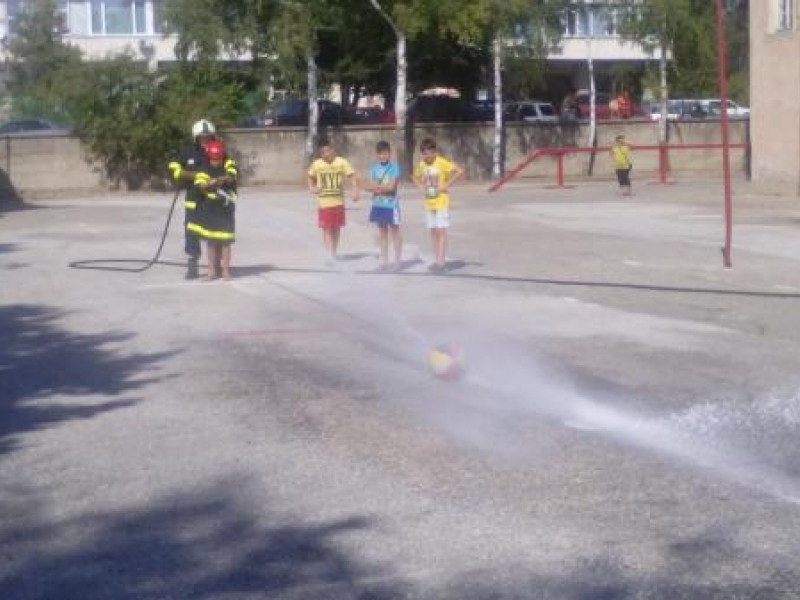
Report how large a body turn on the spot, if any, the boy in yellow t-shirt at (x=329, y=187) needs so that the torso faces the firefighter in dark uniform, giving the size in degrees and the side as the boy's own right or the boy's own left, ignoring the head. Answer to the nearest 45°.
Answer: approximately 45° to the boy's own right

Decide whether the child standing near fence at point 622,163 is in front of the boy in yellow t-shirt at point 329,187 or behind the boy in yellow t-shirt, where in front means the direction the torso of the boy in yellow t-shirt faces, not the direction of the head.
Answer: behind

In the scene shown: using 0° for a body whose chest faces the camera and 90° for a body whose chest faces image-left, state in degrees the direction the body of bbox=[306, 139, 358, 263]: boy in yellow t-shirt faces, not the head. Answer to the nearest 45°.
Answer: approximately 0°

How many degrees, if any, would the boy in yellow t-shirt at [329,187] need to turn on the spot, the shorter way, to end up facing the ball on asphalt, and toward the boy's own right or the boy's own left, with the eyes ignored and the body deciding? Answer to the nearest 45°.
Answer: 0° — they already face it

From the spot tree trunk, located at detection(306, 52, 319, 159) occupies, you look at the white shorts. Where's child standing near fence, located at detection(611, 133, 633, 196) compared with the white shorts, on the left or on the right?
left

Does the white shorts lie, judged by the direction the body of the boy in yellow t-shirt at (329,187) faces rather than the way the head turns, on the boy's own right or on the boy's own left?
on the boy's own left

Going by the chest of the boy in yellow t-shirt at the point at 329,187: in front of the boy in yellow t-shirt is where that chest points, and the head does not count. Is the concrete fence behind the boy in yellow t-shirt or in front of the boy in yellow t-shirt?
behind

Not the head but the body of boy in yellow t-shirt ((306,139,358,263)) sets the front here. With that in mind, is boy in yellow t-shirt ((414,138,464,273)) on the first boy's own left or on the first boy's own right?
on the first boy's own left
